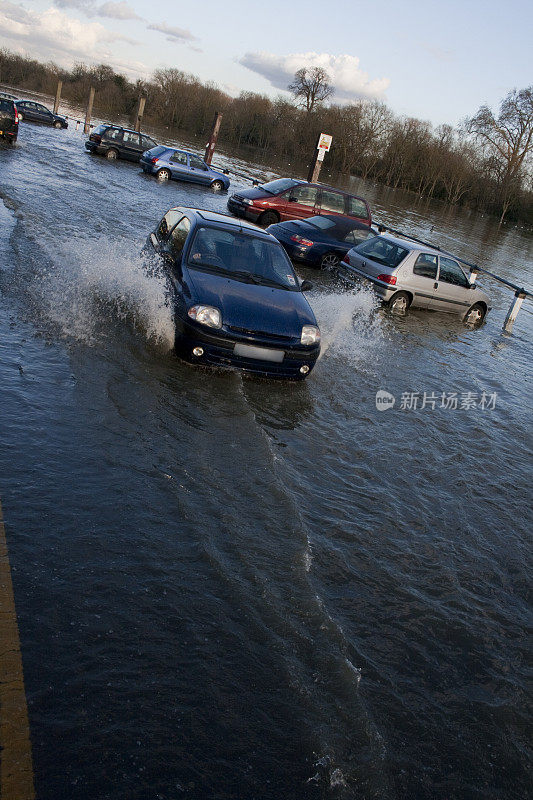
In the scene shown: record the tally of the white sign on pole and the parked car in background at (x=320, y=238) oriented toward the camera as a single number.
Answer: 1

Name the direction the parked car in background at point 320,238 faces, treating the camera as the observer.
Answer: facing away from the viewer and to the right of the viewer

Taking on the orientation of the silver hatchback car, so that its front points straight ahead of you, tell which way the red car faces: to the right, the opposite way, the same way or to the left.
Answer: the opposite way

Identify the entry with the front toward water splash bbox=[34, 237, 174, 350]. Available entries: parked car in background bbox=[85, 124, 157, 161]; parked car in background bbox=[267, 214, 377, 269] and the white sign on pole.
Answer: the white sign on pole

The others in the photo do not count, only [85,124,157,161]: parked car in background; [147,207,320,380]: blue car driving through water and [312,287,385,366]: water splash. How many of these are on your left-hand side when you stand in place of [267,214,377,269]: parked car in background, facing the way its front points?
1

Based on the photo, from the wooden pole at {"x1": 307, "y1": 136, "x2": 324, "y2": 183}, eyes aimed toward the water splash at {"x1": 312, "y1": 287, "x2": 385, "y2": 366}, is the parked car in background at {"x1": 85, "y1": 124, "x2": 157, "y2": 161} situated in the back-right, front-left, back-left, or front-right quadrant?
back-right

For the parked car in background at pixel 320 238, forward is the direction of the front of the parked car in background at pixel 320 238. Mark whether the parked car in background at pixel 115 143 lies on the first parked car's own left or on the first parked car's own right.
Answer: on the first parked car's own left

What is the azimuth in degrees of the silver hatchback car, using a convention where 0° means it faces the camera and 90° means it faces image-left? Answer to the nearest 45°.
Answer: approximately 225°

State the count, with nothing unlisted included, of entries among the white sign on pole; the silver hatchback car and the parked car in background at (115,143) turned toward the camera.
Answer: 1

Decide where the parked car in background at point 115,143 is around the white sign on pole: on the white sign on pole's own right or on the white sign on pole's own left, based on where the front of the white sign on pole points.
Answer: on the white sign on pole's own right

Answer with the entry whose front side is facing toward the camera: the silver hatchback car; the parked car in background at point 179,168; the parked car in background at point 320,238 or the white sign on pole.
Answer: the white sign on pole

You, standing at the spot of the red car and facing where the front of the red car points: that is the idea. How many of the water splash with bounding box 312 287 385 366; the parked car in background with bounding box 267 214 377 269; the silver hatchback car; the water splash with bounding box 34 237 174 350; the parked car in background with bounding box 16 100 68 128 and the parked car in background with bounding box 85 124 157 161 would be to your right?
2
